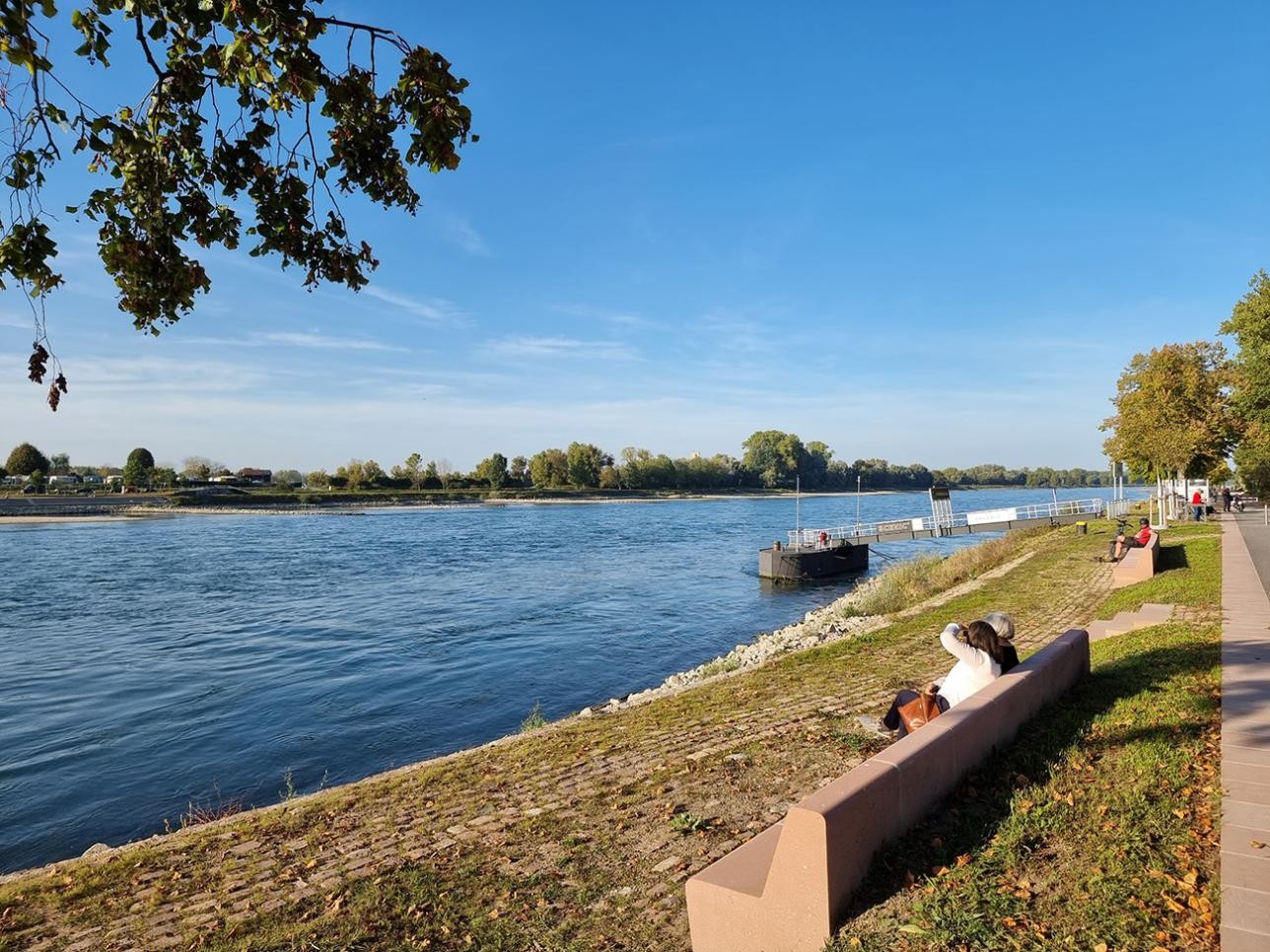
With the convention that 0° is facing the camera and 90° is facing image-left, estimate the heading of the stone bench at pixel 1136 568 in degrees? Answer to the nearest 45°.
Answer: approximately 90°

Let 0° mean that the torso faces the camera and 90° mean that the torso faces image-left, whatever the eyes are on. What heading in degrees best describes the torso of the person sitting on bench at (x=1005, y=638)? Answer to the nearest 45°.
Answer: approximately 90°

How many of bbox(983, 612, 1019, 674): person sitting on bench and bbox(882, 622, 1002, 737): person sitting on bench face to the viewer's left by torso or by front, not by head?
2

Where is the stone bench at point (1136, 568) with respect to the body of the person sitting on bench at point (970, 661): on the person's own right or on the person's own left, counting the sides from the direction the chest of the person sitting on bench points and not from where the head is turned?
on the person's own right

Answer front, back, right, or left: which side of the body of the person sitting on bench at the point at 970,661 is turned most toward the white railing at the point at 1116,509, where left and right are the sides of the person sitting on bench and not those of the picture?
right

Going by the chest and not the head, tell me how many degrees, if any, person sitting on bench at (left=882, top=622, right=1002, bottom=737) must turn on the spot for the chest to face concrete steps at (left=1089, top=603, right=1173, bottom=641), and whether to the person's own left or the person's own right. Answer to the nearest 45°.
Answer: approximately 90° to the person's own right

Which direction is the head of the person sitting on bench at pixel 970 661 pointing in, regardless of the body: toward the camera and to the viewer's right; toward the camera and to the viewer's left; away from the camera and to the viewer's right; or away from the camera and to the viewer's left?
away from the camera and to the viewer's left

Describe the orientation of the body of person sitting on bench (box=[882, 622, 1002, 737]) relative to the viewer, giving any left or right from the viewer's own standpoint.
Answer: facing to the left of the viewer
